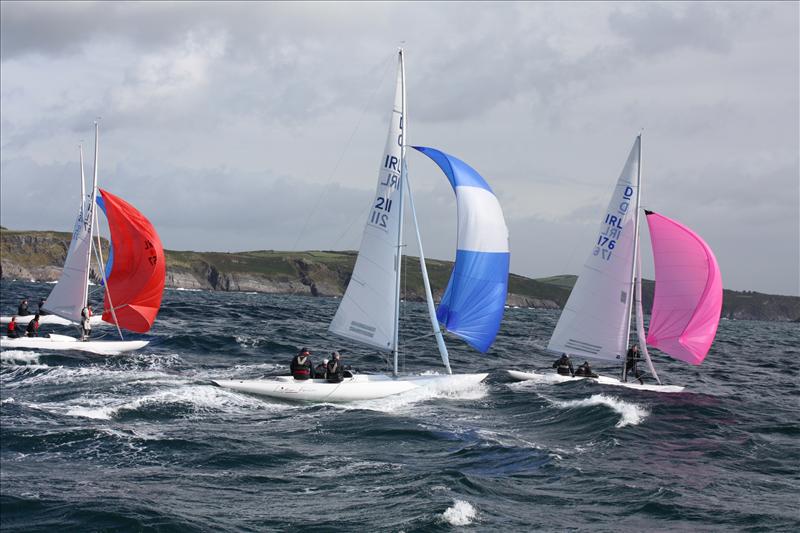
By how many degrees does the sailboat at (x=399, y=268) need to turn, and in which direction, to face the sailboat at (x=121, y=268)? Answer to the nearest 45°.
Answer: approximately 135° to its left

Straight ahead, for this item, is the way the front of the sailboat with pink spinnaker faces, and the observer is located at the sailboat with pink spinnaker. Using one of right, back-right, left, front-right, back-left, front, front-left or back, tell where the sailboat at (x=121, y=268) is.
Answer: back

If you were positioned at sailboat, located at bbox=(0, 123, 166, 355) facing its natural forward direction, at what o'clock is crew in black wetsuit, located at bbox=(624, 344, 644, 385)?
The crew in black wetsuit is roughly at 1 o'clock from the sailboat.

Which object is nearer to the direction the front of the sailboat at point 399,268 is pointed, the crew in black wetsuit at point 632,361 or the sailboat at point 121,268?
the crew in black wetsuit

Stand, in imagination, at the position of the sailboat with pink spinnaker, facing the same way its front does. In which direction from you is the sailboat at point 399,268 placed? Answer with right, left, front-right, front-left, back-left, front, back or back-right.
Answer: back-right

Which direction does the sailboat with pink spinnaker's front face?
to the viewer's right

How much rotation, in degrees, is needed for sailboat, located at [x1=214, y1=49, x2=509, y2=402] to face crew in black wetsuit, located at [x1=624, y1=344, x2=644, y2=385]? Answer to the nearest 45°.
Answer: approximately 45° to its left

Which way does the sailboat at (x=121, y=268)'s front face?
to the viewer's right

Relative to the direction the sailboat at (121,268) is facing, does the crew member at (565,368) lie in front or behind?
in front

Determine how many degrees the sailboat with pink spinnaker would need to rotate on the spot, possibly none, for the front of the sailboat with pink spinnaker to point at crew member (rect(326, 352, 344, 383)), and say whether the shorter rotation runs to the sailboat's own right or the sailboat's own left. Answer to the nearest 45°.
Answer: approximately 135° to the sailboat's own right

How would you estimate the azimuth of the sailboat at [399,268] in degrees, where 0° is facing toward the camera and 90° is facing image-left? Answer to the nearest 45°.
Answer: approximately 270°
